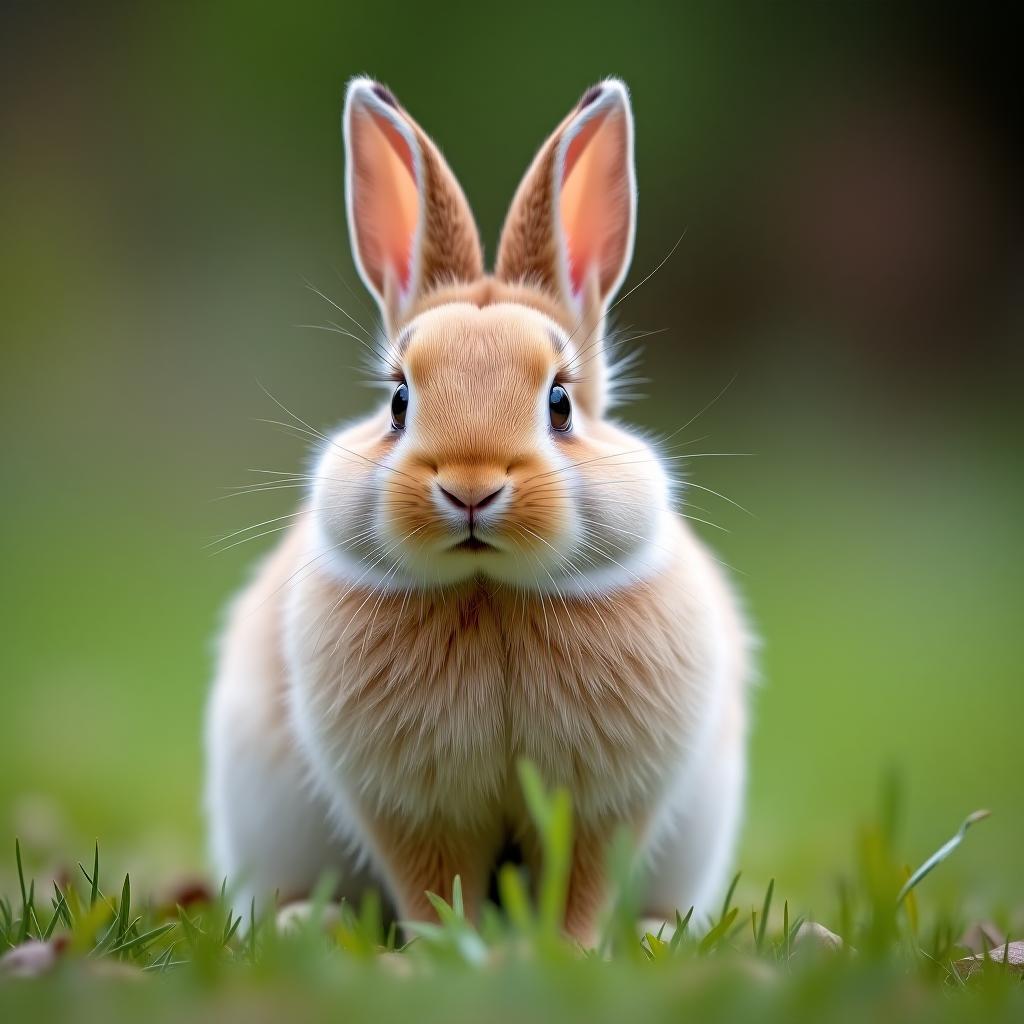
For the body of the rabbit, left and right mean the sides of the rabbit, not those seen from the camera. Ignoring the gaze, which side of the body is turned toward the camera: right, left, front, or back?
front
